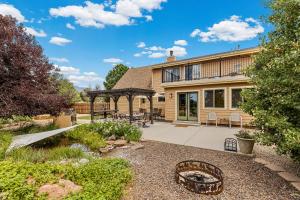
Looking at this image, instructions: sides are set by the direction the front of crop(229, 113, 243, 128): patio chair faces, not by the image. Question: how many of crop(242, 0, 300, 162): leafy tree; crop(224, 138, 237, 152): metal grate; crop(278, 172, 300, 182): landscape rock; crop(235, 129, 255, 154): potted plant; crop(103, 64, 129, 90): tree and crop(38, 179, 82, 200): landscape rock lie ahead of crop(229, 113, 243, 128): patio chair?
5

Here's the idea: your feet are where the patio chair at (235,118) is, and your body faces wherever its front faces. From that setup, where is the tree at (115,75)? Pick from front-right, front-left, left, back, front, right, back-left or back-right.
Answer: back-right

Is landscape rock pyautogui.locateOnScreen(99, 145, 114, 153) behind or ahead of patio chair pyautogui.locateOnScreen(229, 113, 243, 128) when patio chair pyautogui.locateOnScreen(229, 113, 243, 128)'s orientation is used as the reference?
ahead

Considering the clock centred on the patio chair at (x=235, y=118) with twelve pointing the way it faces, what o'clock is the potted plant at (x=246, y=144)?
The potted plant is roughly at 12 o'clock from the patio chair.

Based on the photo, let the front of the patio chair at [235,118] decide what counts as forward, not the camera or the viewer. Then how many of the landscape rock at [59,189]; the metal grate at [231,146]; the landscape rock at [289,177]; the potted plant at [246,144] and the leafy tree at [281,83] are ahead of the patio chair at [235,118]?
5

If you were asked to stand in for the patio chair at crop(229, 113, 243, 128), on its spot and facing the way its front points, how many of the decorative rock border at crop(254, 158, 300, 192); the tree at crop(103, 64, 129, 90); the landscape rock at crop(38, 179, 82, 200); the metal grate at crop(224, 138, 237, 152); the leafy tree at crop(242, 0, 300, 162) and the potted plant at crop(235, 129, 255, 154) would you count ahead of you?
5

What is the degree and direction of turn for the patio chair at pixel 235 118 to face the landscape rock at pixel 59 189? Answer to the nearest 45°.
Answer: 0° — it already faces it

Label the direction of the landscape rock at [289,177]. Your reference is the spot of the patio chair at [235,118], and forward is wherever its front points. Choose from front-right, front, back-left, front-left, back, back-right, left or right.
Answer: front

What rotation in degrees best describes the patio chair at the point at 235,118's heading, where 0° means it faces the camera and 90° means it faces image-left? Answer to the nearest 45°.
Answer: approximately 0°

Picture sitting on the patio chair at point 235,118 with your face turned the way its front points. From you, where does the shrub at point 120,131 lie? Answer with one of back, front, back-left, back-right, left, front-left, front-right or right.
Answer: front-right

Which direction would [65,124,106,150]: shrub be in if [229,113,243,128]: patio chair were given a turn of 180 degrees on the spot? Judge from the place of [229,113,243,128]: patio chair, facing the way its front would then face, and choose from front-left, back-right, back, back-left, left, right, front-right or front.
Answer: back-left

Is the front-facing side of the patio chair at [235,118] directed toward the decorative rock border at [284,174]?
yes

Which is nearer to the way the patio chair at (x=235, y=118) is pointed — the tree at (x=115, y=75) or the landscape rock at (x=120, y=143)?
the landscape rock

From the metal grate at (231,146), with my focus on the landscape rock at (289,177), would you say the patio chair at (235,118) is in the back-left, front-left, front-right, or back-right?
back-left

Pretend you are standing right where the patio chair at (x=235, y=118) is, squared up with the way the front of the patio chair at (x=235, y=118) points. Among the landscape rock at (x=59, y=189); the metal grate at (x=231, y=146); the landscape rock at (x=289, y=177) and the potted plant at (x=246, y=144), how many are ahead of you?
4

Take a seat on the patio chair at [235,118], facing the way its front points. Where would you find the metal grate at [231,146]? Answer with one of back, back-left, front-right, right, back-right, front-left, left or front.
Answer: front

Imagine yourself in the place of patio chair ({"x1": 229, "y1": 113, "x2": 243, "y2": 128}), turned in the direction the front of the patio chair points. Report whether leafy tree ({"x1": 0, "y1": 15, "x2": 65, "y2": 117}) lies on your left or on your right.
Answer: on your right
